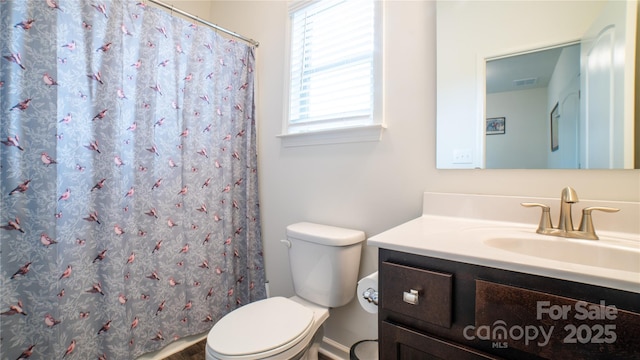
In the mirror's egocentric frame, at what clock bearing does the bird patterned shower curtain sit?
The bird patterned shower curtain is roughly at 2 o'clock from the mirror.

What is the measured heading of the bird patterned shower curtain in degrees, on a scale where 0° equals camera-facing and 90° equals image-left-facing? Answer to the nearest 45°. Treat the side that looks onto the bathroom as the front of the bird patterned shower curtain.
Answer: approximately 315°

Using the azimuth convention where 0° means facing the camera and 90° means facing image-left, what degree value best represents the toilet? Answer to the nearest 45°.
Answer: approximately 45°

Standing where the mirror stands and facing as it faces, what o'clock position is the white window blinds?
The white window blinds is roughly at 3 o'clock from the mirror.
